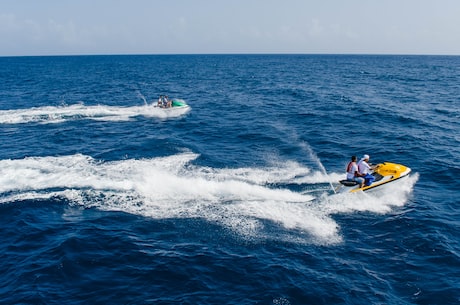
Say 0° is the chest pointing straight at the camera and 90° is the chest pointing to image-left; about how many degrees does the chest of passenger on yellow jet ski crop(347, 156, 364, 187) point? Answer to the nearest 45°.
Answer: approximately 270°

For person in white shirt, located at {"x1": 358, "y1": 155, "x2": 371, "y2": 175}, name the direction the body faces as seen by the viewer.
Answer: to the viewer's right

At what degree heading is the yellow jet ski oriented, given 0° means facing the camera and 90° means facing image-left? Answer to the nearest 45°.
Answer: approximately 270°

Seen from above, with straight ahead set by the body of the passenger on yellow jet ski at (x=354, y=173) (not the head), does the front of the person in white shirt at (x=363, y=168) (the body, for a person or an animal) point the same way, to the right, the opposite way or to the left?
the same way

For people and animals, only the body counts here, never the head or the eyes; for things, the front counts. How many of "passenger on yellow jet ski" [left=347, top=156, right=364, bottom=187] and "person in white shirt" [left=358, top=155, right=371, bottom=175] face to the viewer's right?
2
